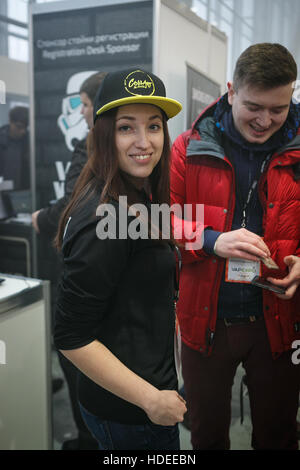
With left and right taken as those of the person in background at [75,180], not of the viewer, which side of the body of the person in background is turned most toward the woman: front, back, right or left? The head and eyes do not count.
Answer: left

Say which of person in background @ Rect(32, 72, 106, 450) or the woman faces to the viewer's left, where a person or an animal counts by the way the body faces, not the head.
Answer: the person in background

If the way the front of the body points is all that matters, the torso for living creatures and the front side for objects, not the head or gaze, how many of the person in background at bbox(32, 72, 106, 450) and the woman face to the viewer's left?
1

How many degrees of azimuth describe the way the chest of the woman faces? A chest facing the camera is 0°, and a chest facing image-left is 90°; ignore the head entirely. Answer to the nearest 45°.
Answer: approximately 315°

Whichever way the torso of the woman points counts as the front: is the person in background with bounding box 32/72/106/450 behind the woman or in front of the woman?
behind

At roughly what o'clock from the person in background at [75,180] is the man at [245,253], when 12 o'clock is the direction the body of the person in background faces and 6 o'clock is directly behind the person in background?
The man is roughly at 8 o'clock from the person in background.

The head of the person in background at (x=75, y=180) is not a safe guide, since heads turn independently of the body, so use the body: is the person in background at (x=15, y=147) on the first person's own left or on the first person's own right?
on the first person's own right

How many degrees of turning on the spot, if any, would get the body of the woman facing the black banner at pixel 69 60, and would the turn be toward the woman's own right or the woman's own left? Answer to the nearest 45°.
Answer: approximately 135° to the woman's own left

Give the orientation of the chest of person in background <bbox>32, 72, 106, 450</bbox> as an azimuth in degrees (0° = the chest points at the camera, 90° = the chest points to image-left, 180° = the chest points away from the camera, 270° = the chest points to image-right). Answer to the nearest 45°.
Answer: approximately 90°
